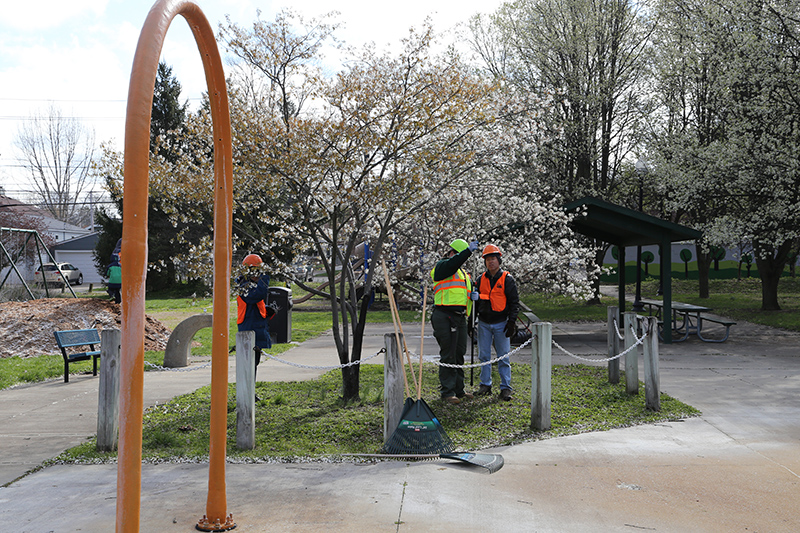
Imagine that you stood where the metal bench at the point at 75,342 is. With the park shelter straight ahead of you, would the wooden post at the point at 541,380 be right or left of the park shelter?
right

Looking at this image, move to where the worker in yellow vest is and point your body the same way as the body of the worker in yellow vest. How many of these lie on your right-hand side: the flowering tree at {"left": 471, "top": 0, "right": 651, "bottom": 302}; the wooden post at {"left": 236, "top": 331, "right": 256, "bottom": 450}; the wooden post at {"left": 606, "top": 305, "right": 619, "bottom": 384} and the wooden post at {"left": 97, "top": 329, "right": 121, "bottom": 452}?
2

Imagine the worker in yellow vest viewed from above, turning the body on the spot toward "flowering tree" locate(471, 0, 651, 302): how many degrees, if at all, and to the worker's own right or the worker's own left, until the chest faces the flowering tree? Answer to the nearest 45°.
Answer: approximately 135° to the worker's own left

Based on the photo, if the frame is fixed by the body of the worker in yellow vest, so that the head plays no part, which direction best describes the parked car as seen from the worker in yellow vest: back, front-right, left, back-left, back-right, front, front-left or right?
back

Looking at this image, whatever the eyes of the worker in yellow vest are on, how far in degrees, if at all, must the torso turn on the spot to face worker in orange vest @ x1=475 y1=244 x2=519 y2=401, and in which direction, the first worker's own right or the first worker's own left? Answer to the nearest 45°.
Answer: approximately 90° to the first worker's own left

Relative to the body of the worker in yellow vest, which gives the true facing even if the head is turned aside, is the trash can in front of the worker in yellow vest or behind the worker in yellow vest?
behind

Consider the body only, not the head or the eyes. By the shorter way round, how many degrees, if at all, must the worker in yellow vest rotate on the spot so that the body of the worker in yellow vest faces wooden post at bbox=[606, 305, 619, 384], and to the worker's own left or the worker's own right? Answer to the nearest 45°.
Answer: approximately 90° to the worker's own left

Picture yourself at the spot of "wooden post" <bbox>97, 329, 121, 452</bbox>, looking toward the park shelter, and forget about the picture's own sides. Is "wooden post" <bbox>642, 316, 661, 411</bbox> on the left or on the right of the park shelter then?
right

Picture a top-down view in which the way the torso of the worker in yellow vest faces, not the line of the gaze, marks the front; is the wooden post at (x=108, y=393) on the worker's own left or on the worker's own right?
on the worker's own right

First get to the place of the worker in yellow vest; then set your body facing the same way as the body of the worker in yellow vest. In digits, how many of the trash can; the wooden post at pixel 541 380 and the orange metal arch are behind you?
1
